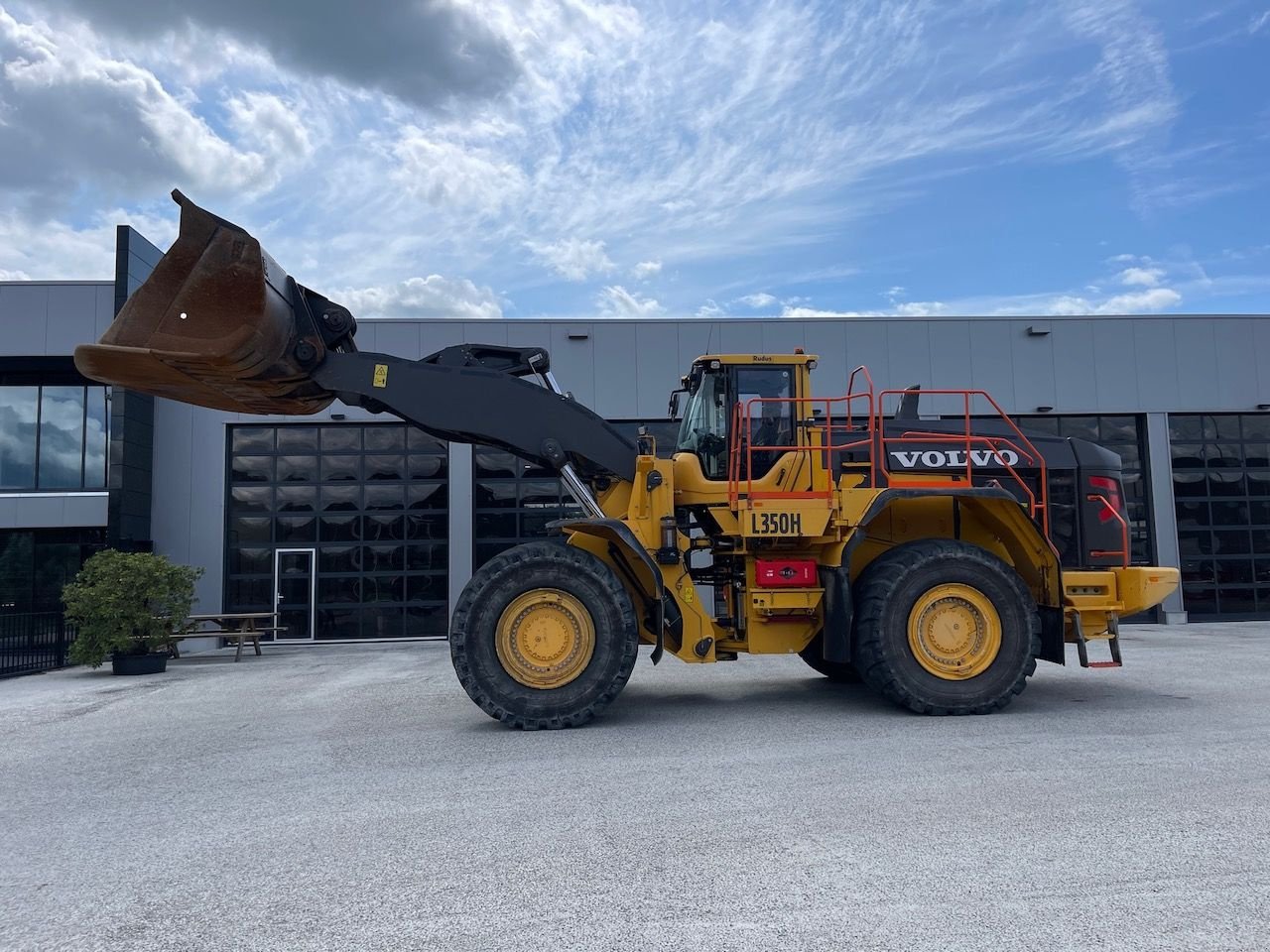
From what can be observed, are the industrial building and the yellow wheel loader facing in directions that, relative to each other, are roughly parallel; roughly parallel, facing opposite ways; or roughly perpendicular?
roughly perpendicular

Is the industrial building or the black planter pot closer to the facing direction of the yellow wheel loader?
the black planter pot

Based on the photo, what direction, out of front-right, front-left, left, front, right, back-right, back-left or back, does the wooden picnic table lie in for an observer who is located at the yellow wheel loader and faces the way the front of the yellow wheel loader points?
front-right

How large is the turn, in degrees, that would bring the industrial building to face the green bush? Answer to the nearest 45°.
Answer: approximately 45° to its right

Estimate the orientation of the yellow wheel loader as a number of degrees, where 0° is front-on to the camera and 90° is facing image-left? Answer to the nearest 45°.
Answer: approximately 90°

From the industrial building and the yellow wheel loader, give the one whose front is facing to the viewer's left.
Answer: the yellow wheel loader

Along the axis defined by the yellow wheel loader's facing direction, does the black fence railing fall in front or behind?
in front

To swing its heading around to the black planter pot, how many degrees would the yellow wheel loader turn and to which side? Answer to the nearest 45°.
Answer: approximately 45° to its right

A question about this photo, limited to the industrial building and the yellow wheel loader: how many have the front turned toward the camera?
1

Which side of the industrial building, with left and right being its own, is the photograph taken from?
front

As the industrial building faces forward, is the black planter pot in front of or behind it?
in front
